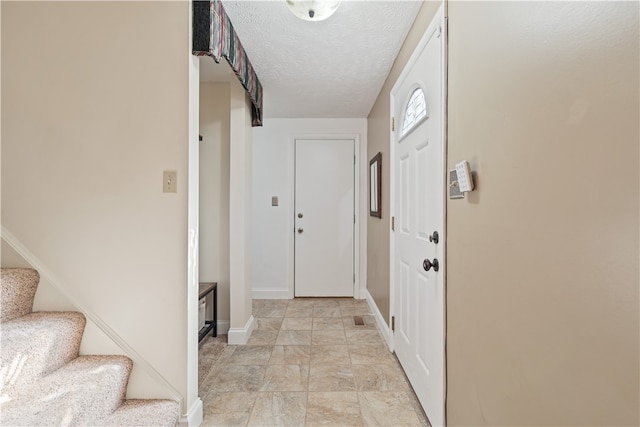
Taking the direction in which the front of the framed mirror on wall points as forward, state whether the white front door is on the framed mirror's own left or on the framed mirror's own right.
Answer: on the framed mirror's own left

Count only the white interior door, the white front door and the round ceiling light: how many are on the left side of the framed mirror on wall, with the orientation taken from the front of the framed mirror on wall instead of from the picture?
2

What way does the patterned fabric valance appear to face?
to the viewer's right

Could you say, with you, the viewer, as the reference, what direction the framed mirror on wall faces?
facing to the left of the viewer

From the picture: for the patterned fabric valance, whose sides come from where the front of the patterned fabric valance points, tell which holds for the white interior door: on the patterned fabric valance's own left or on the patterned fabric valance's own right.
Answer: on the patterned fabric valance's own left

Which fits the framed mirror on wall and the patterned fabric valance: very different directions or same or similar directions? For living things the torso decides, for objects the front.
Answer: very different directions
